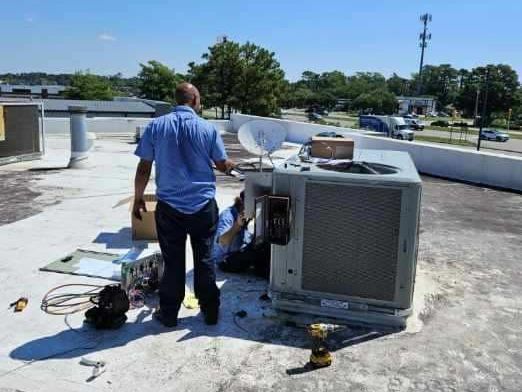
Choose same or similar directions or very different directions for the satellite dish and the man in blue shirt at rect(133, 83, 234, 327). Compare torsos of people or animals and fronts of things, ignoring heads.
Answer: very different directions

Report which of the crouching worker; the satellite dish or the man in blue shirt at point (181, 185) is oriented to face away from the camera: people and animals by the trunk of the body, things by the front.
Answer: the man in blue shirt

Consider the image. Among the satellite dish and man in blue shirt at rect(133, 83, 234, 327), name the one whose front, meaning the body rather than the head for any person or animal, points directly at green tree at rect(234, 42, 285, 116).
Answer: the man in blue shirt

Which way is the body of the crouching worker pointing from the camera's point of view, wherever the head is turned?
to the viewer's right

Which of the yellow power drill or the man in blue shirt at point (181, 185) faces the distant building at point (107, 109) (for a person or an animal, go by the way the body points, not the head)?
the man in blue shirt

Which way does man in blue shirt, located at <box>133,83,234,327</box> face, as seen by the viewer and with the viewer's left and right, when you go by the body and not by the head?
facing away from the viewer

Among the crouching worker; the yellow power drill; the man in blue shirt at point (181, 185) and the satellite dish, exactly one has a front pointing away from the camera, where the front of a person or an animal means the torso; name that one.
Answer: the man in blue shirt

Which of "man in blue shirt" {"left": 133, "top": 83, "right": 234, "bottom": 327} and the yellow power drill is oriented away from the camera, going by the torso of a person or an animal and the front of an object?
the man in blue shirt
